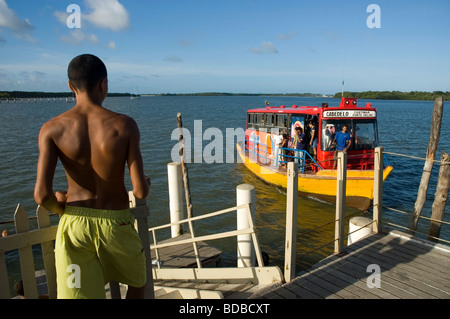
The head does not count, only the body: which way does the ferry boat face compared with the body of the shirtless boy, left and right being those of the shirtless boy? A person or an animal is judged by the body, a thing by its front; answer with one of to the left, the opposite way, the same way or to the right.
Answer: the opposite way

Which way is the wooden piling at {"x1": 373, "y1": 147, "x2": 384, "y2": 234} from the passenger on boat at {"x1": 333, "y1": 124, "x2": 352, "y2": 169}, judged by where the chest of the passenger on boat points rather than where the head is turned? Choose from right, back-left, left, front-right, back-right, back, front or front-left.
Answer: front

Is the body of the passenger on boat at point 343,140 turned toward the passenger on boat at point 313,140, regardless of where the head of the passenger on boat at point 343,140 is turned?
no

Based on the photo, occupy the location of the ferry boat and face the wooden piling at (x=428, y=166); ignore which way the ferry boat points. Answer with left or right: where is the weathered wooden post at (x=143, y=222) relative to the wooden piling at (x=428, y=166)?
right

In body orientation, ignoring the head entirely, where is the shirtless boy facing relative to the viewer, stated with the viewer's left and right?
facing away from the viewer

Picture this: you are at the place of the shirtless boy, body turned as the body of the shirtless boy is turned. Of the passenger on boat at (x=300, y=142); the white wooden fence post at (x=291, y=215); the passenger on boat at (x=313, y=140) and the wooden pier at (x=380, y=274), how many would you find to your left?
0

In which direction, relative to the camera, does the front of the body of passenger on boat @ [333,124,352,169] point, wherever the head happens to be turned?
toward the camera

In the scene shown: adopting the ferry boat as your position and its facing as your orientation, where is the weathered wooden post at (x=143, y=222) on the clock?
The weathered wooden post is roughly at 2 o'clock from the ferry boat.

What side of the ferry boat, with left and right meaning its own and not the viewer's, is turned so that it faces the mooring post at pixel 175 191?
right

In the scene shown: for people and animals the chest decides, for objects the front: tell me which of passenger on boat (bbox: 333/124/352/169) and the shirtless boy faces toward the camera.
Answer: the passenger on boat

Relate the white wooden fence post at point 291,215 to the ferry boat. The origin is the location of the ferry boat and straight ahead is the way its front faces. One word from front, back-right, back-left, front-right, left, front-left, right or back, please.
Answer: front-right

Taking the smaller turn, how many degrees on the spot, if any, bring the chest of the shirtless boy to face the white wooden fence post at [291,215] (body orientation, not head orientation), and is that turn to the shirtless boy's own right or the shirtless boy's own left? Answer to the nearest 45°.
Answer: approximately 45° to the shirtless boy's own right

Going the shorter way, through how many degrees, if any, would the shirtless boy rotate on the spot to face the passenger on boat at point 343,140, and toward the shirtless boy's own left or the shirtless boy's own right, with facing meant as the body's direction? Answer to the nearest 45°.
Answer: approximately 45° to the shirtless boy's own right

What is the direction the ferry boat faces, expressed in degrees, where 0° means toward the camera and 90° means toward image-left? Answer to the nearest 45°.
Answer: approximately 315°

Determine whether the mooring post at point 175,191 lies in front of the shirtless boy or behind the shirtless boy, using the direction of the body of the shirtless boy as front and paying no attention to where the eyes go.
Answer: in front
